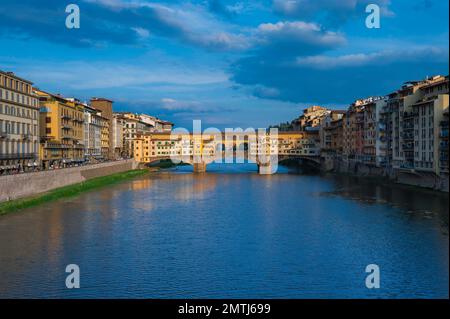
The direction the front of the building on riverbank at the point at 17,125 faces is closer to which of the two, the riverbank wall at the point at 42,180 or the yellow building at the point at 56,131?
the riverbank wall

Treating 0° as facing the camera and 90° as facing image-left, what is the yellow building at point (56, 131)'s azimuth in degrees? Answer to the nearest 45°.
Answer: approximately 315°

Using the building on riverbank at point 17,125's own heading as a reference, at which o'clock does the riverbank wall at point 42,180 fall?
The riverbank wall is roughly at 1 o'clock from the building on riverbank.

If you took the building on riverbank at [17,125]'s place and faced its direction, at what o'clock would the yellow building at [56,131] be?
The yellow building is roughly at 8 o'clock from the building on riverbank.

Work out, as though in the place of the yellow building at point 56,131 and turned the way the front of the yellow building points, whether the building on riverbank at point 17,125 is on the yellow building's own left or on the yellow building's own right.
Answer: on the yellow building's own right

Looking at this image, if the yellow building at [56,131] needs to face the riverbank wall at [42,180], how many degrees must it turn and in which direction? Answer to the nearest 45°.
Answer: approximately 45° to its right
